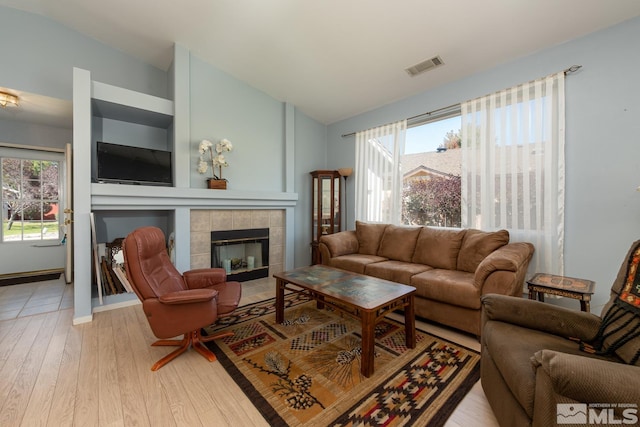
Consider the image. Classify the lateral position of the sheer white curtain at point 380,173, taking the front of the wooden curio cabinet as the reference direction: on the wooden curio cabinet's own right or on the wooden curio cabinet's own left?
on the wooden curio cabinet's own left

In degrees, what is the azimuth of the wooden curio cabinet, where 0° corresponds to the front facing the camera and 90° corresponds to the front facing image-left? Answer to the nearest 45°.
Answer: approximately 0°

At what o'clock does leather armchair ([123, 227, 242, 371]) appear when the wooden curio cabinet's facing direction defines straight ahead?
The leather armchair is roughly at 1 o'clock from the wooden curio cabinet.

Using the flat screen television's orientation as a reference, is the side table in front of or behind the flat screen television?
in front

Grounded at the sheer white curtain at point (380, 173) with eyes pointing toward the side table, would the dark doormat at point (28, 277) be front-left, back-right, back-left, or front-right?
back-right

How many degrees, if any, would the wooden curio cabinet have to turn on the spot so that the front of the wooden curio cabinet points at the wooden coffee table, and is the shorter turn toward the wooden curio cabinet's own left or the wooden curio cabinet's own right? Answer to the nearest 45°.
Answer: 0° — it already faces it

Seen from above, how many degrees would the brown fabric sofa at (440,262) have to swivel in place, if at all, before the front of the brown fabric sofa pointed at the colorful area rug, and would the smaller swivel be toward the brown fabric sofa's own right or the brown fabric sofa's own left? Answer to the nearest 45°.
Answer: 0° — it already faces it

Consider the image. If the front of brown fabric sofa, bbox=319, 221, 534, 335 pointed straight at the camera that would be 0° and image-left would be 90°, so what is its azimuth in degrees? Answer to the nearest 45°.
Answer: approximately 45°

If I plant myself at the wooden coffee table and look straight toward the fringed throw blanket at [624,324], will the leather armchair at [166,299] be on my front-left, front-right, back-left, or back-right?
back-right
